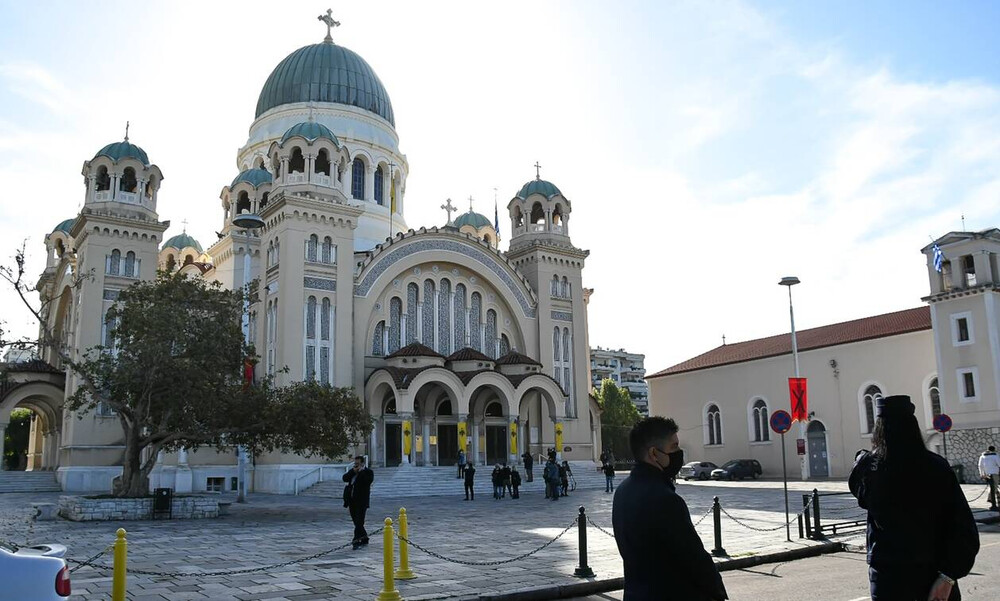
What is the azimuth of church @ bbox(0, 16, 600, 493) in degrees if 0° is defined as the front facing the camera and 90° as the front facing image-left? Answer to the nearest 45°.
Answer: approximately 315°

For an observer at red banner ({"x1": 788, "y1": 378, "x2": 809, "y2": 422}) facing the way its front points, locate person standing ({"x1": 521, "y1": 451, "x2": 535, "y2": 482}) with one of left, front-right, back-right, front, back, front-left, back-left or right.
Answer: back-right

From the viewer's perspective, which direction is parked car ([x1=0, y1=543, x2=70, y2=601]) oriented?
to the viewer's left

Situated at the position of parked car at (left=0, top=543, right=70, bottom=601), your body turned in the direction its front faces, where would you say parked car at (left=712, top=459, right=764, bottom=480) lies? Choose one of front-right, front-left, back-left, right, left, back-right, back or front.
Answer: back-right

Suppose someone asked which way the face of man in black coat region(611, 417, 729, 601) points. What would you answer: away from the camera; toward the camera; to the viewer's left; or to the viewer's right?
to the viewer's right

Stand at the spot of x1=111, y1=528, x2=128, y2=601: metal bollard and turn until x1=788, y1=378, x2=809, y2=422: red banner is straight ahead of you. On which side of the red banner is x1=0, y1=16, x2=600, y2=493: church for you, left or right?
left

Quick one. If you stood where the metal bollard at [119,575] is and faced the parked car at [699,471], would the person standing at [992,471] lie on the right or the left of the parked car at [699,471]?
right
